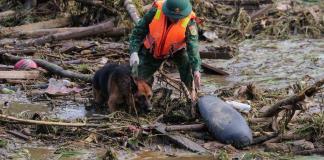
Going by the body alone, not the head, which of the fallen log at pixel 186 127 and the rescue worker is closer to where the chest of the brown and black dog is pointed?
the fallen log

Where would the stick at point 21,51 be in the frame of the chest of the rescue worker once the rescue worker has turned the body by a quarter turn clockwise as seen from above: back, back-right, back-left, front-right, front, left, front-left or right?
front-right

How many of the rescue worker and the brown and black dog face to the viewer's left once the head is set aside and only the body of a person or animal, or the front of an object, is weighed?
0

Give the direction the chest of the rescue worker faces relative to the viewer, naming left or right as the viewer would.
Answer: facing the viewer

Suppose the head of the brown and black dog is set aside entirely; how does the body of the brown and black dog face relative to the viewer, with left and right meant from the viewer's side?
facing the viewer and to the right of the viewer

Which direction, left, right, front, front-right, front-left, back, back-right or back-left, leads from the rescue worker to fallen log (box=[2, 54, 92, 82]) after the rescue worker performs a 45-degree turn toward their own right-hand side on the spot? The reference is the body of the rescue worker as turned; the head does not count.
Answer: right

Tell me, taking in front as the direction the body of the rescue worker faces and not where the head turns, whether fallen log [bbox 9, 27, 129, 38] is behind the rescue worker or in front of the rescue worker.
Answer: behind

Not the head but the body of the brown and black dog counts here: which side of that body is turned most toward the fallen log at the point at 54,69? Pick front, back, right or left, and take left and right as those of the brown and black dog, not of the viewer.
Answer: back

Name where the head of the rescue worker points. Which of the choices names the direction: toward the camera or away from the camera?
toward the camera

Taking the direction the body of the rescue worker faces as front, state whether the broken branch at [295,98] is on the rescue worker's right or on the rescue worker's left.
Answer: on the rescue worker's left
